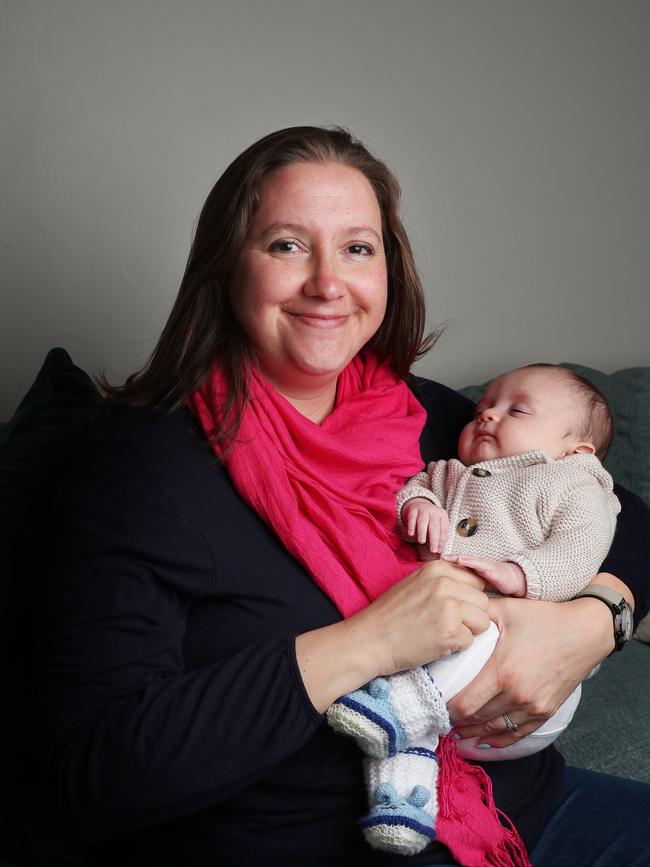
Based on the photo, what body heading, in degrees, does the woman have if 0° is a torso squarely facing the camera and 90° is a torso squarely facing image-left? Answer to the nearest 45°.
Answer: approximately 315°
